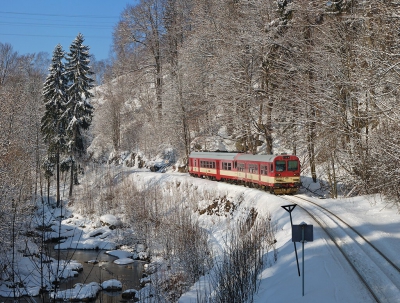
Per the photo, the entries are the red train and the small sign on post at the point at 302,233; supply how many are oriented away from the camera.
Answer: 1

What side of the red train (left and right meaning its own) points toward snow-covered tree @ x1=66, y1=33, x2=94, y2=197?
back

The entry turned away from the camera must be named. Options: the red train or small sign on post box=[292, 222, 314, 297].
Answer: the small sign on post

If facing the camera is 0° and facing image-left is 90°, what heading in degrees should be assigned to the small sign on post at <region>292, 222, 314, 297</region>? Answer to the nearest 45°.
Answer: approximately 180°

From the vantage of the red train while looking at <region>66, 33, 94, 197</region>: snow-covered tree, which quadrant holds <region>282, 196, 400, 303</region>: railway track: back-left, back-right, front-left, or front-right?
back-left

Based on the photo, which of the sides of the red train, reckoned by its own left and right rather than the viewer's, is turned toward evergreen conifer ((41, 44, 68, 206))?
back

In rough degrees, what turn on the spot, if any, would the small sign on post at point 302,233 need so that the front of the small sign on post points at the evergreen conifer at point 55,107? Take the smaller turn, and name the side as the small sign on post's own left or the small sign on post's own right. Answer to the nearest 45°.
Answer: approximately 45° to the small sign on post's own left

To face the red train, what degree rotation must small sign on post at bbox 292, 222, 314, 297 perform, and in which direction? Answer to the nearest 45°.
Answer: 0° — it already faces it

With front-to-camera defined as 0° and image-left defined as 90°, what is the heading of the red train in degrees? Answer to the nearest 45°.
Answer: approximately 315°
